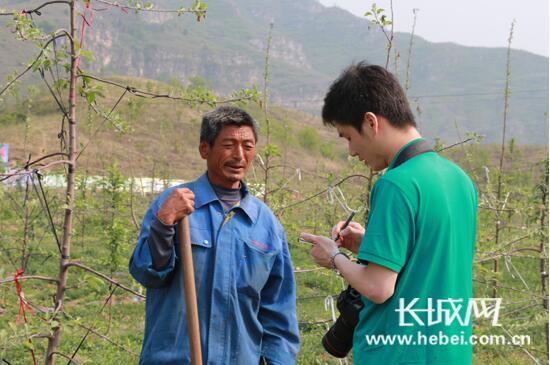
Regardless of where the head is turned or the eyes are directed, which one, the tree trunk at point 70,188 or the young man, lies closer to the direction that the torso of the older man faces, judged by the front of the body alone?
the young man

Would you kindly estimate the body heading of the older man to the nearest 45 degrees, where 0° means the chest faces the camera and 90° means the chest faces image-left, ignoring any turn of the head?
approximately 0°

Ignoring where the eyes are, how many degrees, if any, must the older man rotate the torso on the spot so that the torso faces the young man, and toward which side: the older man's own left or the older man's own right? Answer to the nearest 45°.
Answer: approximately 45° to the older man's own left

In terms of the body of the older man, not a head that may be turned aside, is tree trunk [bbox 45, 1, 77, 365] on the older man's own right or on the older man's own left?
on the older man's own right

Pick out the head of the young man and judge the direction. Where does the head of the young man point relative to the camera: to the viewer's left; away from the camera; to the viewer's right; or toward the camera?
to the viewer's left

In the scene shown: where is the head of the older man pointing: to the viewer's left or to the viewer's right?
to the viewer's right
